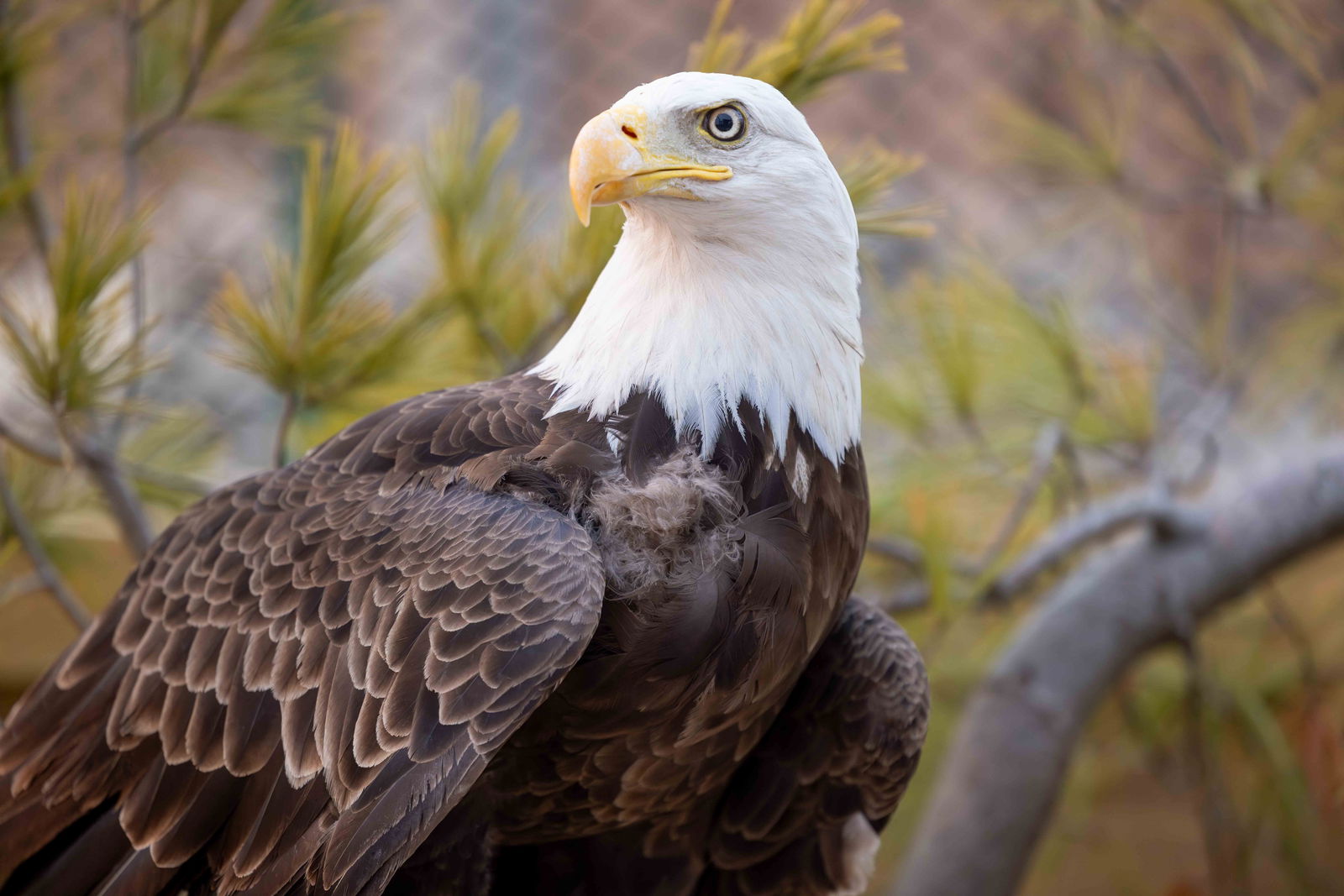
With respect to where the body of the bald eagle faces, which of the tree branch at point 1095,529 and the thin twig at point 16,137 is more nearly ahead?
the tree branch

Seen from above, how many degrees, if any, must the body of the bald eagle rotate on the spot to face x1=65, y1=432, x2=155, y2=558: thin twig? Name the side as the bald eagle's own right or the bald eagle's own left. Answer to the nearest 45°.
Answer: approximately 180°

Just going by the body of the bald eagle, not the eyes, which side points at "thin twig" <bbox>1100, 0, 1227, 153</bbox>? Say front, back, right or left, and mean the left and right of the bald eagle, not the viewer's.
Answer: left

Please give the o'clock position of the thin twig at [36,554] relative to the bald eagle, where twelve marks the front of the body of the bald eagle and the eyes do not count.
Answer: The thin twig is roughly at 6 o'clock from the bald eagle.

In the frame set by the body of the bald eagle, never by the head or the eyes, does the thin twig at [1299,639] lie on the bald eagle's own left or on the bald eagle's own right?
on the bald eagle's own left

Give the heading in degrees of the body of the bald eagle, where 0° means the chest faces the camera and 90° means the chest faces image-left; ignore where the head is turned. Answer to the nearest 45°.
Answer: approximately 315°

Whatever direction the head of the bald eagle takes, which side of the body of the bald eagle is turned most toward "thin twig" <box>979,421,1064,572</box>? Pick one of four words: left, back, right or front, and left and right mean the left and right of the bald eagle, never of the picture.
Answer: left

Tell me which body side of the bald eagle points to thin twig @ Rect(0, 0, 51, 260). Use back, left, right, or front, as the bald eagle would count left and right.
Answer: back
